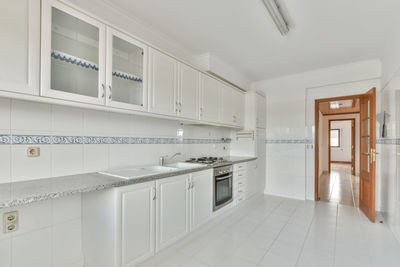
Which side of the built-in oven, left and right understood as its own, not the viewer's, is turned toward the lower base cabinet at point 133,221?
right

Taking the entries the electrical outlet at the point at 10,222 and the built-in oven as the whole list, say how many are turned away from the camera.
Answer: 0

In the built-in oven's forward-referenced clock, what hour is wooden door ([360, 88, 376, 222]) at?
The wooden door is roughly at 10 o'clock from the built-in oven.

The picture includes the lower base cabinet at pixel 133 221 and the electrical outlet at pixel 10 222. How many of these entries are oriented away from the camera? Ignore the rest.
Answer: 0

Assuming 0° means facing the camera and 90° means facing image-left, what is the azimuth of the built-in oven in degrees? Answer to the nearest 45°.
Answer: approximately 315°

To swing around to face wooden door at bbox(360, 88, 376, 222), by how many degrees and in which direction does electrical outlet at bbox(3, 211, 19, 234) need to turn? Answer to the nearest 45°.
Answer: approximately 45° to its left

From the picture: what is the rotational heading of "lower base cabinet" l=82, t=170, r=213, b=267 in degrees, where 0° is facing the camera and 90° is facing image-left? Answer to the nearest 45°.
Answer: approximately 315°

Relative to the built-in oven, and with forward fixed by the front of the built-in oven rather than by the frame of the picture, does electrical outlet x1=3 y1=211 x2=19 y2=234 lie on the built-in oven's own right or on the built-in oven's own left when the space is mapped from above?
on the built-in oven's own right
